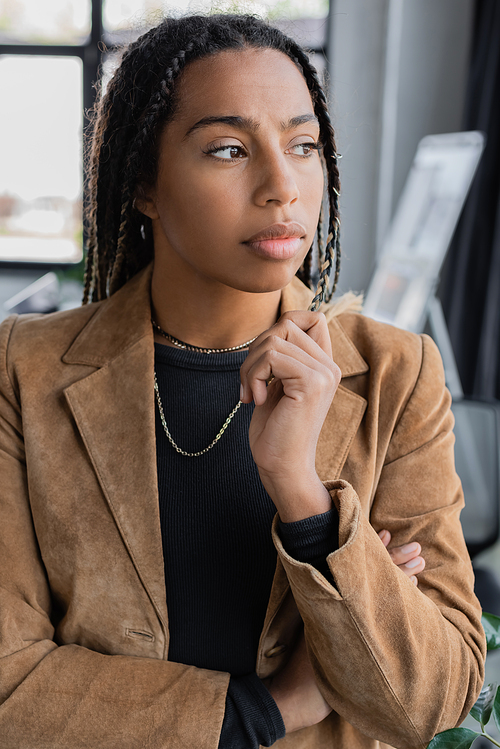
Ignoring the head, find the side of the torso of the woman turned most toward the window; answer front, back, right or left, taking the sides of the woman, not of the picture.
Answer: back

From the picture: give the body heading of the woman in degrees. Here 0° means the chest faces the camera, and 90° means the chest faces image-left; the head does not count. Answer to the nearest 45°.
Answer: approximately 0°
